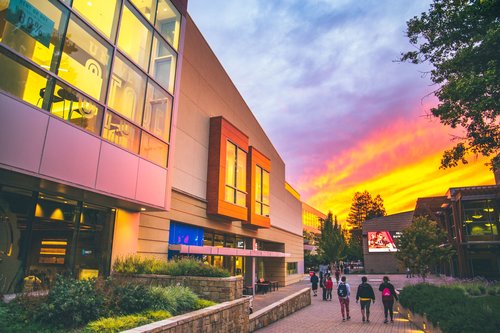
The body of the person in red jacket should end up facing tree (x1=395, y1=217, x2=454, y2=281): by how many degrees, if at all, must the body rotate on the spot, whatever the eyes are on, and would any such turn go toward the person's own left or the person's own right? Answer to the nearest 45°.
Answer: approximately 45° to the person's own right

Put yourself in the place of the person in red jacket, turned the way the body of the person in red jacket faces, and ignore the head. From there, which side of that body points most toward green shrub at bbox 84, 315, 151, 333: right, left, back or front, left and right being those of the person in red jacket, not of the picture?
back

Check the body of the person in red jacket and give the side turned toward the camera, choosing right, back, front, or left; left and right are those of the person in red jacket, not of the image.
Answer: back

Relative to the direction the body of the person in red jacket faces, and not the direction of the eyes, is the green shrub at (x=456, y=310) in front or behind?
behind

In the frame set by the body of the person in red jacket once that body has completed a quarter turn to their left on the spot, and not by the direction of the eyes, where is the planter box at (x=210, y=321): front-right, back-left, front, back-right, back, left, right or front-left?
left

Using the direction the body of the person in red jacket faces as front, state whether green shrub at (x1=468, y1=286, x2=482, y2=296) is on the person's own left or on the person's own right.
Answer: on the person's own right

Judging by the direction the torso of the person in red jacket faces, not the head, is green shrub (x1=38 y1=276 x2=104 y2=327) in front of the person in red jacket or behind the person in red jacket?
behind

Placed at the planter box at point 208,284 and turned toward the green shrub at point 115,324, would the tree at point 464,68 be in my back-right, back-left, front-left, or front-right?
back-left

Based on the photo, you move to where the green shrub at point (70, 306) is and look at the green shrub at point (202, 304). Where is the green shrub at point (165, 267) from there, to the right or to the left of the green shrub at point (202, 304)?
left

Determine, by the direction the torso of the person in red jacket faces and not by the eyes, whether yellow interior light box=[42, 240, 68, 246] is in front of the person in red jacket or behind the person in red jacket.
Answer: behind
